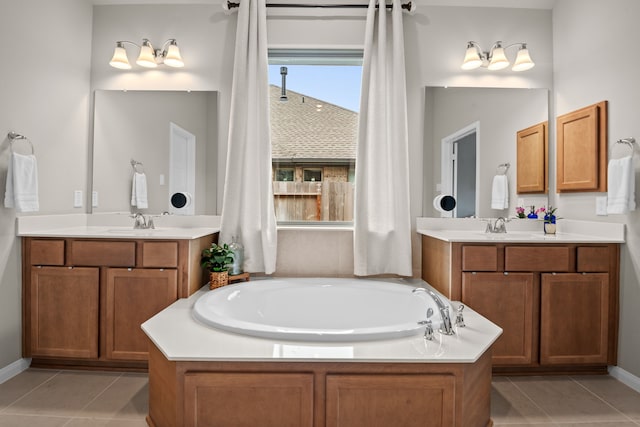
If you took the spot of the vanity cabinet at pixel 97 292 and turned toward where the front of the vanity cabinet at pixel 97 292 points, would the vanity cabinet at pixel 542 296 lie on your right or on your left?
on your left

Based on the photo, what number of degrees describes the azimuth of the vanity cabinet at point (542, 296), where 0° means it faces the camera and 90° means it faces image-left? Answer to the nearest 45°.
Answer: approximately 0°

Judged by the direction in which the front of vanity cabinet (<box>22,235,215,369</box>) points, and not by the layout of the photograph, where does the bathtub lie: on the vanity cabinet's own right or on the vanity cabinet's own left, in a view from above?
on the vanity cabinet's own left

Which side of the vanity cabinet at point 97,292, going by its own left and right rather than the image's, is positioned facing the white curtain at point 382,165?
left

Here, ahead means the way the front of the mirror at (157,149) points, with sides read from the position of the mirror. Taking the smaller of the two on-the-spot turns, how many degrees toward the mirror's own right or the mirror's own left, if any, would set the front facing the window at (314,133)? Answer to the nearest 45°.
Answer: approximately 90° to the mirror's own left

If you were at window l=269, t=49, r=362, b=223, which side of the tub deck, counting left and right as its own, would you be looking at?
back
